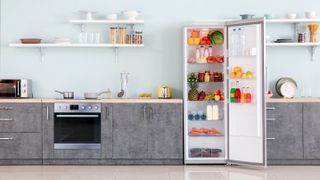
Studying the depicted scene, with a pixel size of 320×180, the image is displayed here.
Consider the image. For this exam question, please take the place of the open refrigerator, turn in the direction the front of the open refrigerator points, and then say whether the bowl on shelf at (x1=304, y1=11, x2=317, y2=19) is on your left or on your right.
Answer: on your left

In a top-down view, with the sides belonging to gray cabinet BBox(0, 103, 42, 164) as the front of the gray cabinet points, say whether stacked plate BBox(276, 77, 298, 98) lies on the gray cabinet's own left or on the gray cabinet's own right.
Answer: on the gray cabinet's own left

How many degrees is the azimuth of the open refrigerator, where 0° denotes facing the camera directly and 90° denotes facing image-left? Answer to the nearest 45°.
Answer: approximately 0°

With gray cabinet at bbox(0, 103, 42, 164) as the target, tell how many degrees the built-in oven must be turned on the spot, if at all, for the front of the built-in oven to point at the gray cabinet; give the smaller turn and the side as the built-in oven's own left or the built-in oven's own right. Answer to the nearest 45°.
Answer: approximately 90° to the built-in oven's own right

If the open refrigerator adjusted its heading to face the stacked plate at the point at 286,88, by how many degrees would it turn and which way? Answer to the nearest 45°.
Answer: approximately 90° to its left

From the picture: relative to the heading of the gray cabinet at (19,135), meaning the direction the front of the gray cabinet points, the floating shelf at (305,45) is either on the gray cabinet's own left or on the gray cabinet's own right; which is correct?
on the gray cabinet's own left

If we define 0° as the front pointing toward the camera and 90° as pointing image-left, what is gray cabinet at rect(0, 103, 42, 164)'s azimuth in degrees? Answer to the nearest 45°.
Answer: approximately 0°

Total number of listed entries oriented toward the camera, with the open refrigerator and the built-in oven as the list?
2

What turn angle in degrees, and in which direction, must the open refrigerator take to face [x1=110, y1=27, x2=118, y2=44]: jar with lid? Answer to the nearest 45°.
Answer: approximately 90° to its right

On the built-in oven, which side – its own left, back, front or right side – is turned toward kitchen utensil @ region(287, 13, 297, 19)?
left

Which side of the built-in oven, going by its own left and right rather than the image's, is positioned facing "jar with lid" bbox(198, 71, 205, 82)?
left
